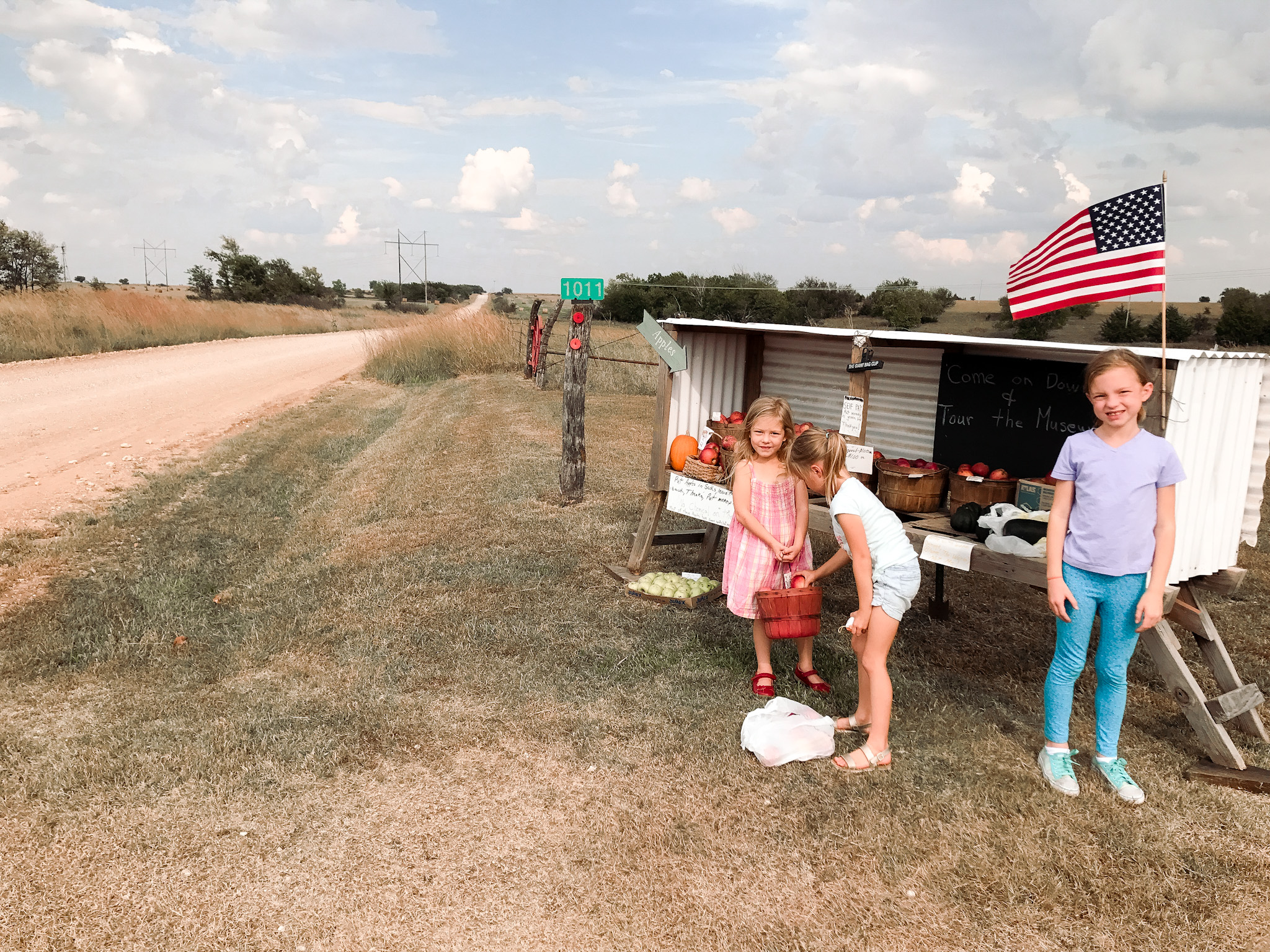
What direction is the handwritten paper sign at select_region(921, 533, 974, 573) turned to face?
toward the camera

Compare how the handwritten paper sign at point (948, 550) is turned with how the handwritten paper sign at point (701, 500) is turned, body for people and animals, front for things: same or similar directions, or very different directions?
same or similar directions

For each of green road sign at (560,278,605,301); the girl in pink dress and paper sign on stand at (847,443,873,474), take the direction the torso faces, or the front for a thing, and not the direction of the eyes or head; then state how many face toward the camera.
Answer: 3

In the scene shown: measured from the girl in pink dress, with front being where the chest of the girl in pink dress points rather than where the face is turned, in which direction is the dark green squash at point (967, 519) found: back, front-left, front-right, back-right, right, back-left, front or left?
left

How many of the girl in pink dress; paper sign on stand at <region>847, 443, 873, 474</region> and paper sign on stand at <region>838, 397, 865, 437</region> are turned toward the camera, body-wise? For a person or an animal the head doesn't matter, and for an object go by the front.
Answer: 3

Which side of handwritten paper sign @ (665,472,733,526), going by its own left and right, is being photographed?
front

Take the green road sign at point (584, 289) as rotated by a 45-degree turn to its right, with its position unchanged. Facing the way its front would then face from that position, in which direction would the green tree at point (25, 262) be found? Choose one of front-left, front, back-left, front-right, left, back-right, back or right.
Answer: right

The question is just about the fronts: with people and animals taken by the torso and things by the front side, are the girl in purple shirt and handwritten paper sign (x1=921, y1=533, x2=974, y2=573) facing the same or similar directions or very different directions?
same or similar directions

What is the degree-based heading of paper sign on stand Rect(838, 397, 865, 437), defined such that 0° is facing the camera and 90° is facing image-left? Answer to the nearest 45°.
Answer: approximately 0°

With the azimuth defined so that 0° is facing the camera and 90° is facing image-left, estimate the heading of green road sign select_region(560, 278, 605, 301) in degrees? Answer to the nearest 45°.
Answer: approximately 0°

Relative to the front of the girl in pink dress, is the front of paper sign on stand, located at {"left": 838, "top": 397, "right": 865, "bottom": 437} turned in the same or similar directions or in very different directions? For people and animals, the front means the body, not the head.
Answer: same or similar directions

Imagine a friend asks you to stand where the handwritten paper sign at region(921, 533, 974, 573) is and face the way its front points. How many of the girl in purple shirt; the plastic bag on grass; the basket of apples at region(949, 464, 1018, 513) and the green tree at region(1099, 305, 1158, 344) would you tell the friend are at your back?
2

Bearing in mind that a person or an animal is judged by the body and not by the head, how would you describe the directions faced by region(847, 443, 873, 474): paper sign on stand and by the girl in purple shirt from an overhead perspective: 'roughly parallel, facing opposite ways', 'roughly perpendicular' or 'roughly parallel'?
roughly parallel

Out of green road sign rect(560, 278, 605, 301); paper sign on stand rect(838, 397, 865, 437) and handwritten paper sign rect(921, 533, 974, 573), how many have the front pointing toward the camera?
3
